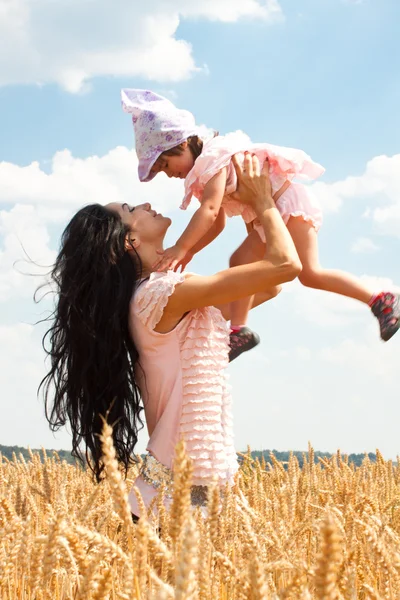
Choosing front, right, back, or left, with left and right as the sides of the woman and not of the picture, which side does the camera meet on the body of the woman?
right

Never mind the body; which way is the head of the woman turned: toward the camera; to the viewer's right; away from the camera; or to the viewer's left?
to the viewer's right
